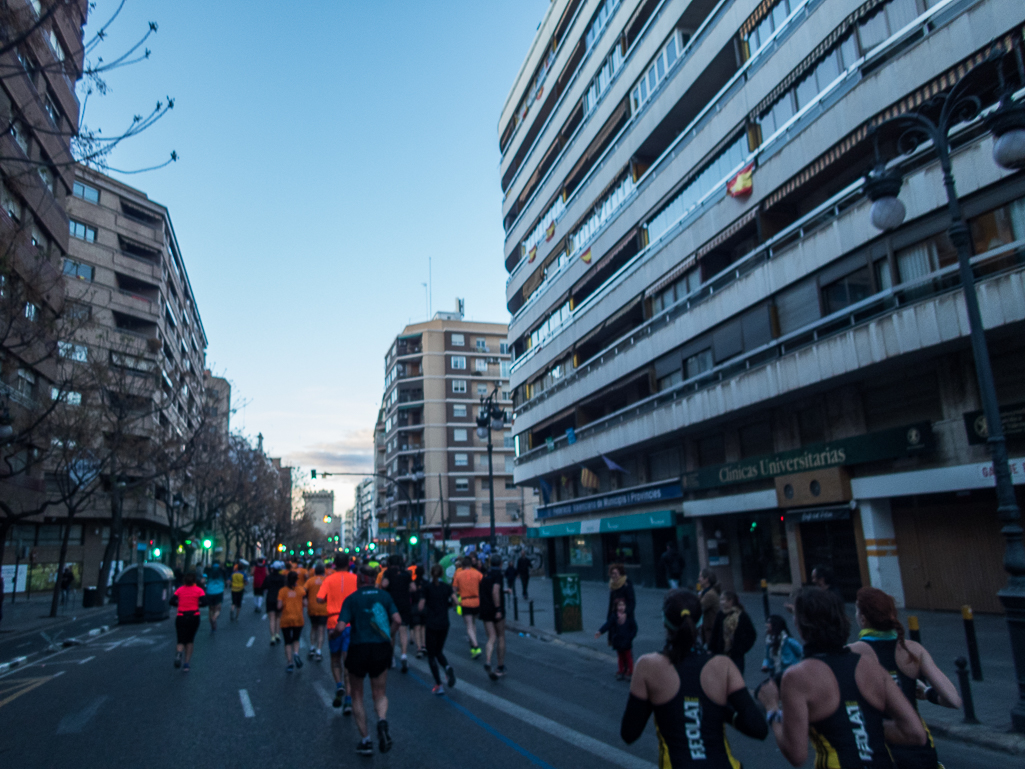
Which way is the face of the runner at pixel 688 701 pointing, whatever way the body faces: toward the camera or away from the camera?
away from the camera

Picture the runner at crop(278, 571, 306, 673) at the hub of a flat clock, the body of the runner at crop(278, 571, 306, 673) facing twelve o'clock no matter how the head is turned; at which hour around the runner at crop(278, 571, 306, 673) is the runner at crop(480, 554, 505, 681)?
the runner at crop(480, 554, 505, 681) is roughly at 4 o'clock from the runner at crop(278, 571, 306, 673).

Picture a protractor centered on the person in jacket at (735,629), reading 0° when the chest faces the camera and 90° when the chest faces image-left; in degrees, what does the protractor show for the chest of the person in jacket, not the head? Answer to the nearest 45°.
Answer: approximately 45°

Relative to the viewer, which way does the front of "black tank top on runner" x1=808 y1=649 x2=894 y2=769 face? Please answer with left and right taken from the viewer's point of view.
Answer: facing away from the viewer and to the left of the viewer

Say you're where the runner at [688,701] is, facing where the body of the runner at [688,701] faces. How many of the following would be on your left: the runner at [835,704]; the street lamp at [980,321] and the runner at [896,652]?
0

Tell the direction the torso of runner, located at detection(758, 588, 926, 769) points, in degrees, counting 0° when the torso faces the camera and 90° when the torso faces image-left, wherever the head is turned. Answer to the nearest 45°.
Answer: approximately 135°

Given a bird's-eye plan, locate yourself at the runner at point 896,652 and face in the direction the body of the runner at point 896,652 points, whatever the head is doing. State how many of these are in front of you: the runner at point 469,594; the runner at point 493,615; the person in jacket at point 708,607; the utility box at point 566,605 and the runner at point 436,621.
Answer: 5

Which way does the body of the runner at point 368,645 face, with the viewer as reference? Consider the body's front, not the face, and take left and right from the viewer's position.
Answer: facing away from the viewer

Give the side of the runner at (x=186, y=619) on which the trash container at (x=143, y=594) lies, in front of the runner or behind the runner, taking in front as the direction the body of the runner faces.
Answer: in front

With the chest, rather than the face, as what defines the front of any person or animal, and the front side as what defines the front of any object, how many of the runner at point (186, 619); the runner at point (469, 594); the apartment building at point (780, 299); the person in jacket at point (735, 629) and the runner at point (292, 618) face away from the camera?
3

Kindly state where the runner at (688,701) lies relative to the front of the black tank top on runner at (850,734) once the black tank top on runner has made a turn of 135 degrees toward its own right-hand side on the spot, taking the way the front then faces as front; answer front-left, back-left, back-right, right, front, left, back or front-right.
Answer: back

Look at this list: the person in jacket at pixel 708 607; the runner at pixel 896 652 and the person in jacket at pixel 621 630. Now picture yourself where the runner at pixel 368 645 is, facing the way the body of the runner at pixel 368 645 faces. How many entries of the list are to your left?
0

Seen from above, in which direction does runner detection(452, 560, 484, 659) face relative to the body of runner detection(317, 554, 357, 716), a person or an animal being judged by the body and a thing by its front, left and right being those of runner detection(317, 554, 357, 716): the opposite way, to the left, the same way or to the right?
the same way

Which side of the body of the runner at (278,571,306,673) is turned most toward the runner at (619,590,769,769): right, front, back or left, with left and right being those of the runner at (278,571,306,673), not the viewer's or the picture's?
back

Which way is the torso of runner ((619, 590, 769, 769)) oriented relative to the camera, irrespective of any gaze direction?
away from the camera

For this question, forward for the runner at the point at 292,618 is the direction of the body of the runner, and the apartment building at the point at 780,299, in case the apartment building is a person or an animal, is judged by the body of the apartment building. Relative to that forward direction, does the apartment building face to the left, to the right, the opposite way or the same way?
to the left

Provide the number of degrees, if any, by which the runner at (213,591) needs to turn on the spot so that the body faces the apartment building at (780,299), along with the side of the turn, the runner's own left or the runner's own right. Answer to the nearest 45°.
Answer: approximately 135° to the runner's own right

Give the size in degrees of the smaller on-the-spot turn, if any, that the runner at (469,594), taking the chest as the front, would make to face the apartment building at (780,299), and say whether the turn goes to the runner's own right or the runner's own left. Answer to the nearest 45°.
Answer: approximately 45° to the runner's own right
